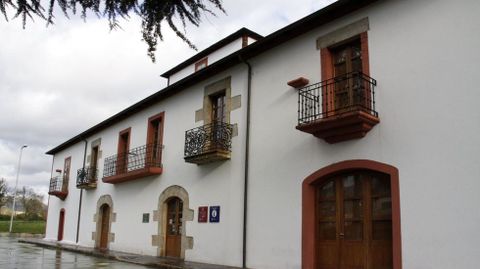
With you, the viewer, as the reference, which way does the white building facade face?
facing the viewer and to the left of the viewer
